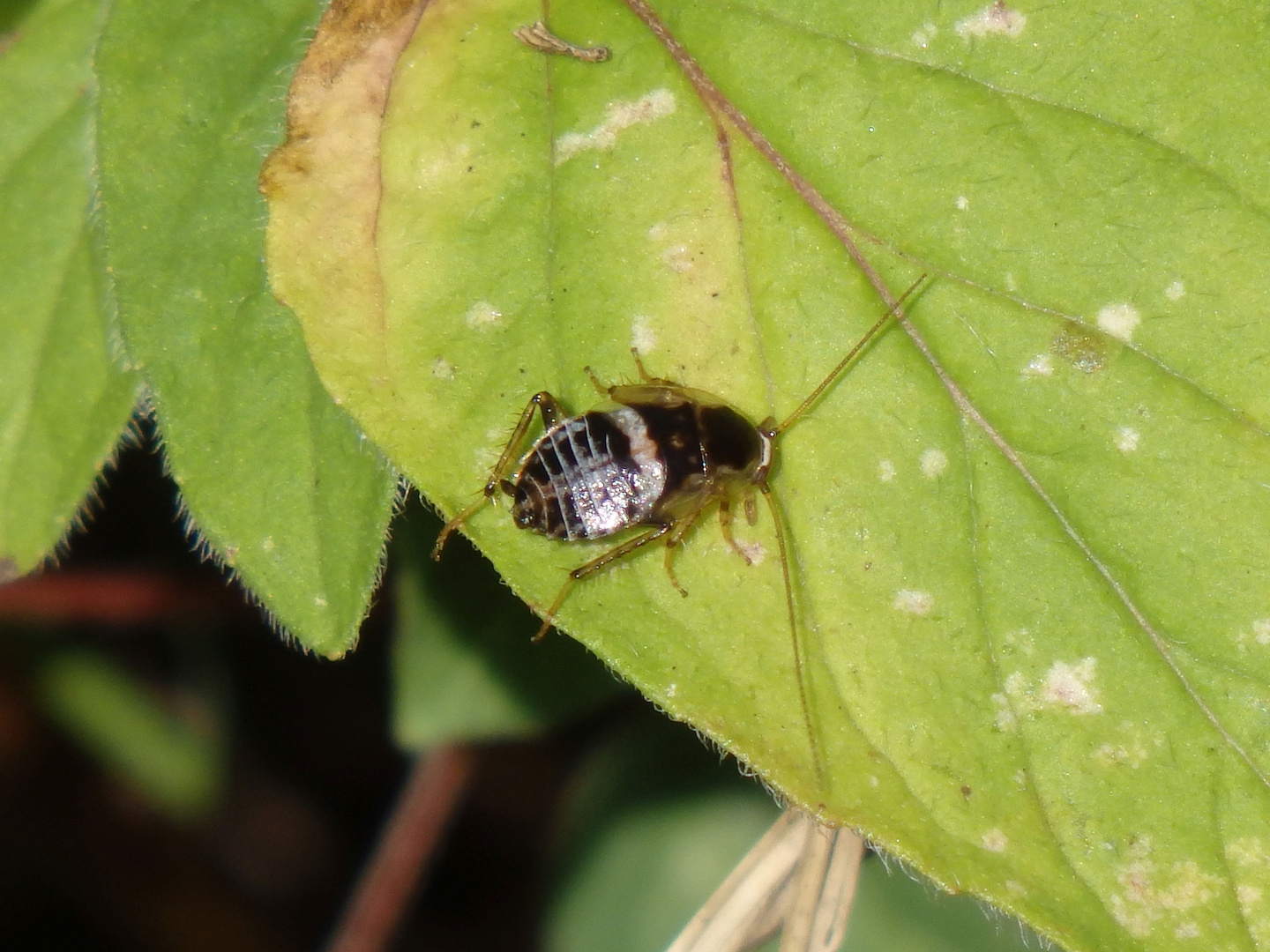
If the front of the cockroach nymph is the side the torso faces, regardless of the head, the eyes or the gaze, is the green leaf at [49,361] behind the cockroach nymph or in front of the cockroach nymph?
behind

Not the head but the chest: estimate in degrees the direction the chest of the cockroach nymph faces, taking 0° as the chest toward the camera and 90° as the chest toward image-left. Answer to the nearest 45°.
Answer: approximately 270°

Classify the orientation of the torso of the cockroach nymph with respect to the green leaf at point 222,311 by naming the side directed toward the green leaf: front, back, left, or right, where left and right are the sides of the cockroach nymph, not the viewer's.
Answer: back

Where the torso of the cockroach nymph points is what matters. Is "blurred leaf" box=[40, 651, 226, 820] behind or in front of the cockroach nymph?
behind
